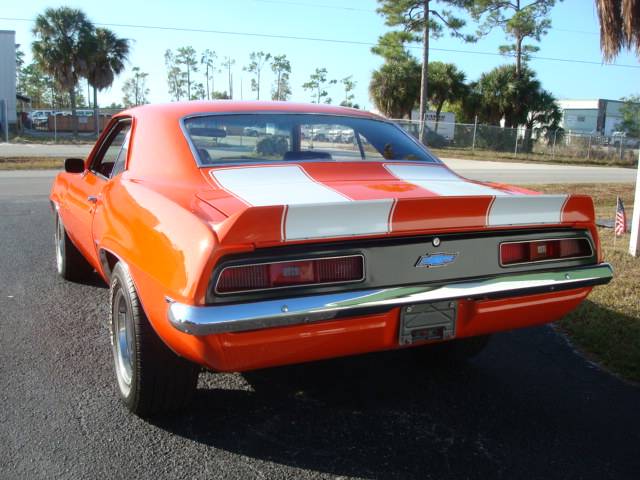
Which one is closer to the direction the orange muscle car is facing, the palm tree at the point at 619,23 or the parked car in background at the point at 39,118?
the parked car in background

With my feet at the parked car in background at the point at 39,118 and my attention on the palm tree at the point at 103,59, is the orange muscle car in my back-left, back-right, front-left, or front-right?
front-right

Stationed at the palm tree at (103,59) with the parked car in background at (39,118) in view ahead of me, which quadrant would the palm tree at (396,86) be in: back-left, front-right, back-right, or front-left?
back-right

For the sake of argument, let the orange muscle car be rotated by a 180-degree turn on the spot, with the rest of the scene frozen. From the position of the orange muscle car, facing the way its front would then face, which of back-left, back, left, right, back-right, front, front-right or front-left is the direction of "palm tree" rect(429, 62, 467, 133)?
back-left

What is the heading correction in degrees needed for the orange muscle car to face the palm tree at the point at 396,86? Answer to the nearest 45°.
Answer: approximately 45° to its right

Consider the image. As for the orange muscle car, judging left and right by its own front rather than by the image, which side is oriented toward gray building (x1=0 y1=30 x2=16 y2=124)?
front

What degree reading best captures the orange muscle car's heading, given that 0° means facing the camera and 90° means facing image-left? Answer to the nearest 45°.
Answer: approximately 135°

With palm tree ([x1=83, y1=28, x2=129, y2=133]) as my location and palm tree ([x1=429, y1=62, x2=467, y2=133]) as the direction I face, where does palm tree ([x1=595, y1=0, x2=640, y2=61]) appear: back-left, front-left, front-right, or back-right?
front-right

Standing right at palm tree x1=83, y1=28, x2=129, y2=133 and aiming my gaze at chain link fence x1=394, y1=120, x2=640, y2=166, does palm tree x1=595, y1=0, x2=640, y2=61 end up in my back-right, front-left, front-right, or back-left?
front-right

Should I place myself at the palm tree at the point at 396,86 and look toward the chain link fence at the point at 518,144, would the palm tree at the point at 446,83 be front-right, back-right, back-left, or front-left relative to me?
front-left

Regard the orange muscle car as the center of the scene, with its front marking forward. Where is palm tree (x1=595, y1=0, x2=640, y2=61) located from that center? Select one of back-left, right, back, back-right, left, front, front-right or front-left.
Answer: right

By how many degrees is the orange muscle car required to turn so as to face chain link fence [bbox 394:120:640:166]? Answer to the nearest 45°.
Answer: approximately 45° to its right
